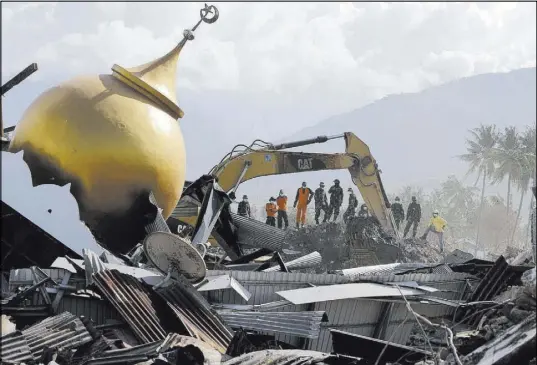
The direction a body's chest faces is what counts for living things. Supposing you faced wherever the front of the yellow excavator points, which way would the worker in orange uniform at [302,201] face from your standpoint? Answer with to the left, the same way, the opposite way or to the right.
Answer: to the right

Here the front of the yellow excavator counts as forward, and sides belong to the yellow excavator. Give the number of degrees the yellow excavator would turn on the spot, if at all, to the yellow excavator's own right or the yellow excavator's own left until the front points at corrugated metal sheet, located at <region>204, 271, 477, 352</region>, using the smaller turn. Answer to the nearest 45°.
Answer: approximately 90° to the yellow excavator's own right

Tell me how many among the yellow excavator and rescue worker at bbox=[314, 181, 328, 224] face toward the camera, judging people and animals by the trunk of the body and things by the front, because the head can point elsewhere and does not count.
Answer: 1

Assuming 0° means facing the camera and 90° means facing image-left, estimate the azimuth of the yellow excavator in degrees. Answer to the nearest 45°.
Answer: approximately 270°

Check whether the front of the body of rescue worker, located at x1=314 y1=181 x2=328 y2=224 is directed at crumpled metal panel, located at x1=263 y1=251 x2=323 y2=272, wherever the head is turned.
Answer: yes

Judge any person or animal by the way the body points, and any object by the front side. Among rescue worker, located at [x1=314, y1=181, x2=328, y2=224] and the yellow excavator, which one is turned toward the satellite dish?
the rescue worker
